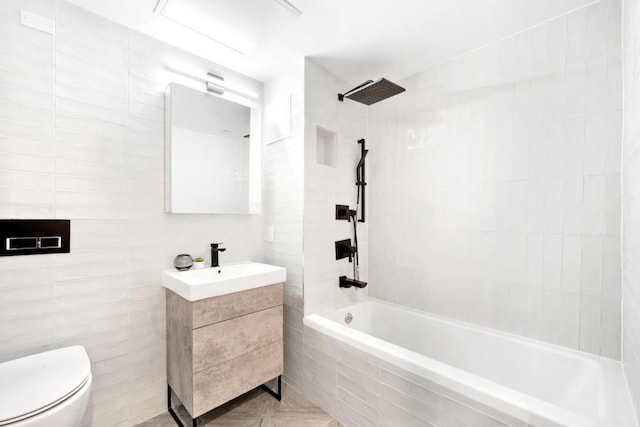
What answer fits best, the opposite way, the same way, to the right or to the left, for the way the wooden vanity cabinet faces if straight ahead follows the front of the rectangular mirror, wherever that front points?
the same way

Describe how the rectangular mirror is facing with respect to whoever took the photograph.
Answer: facing the viewer and to the right of the viewer

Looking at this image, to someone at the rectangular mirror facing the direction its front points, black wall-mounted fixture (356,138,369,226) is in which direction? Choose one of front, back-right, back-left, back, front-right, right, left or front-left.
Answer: front-left

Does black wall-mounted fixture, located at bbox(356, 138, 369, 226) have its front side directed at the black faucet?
no

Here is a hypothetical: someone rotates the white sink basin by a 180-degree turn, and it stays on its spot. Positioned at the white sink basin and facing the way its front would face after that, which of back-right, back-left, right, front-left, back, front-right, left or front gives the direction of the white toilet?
left

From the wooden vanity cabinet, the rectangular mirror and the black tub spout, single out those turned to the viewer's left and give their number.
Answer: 0

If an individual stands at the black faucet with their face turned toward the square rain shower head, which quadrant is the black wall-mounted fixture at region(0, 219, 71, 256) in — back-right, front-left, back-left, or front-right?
back-right

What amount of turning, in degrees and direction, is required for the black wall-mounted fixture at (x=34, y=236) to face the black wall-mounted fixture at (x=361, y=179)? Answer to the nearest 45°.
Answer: approximately 45° to its left

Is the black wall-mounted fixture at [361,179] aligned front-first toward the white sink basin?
no

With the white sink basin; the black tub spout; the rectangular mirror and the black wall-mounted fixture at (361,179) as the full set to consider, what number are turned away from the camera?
0

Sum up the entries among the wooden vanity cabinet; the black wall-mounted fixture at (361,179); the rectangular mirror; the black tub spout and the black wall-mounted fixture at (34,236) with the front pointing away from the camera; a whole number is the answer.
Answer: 0

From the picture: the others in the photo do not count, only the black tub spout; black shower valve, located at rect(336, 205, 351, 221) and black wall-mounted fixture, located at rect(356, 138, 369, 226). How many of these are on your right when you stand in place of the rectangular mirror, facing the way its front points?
0

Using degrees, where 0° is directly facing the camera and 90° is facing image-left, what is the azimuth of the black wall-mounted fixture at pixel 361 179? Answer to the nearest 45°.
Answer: approximately 315°

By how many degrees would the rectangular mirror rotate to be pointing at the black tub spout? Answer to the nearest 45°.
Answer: approximately 45° to its left
